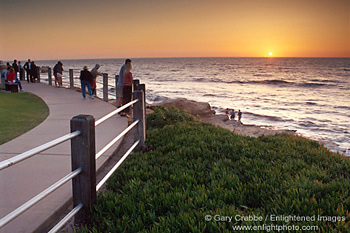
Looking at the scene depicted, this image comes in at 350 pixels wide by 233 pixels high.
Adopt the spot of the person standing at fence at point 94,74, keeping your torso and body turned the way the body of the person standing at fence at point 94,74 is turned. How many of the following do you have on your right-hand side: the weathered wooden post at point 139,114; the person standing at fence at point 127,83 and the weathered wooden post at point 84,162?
3

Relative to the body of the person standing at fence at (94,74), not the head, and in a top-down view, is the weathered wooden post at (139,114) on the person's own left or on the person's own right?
on the person's own right

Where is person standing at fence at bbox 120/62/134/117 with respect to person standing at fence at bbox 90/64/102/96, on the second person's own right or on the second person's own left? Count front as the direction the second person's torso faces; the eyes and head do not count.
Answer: on the second person's own right

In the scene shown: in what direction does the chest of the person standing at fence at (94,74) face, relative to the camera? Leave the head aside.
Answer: to the viewer's right

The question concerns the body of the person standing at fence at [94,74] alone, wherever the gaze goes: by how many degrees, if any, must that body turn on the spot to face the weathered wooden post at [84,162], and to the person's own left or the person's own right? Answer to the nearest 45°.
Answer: approximately 90° to the person's own right
